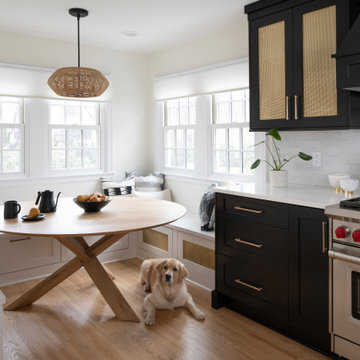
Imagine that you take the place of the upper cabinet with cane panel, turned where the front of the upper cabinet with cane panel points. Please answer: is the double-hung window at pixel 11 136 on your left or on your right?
on your right

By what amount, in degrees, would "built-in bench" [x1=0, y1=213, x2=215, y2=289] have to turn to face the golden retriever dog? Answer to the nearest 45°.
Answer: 0° — it already faces it

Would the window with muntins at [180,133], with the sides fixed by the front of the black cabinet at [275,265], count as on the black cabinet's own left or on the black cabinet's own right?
on the black cabinet's own right

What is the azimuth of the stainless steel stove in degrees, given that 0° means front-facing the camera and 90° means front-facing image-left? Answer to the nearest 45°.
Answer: approximately 45°

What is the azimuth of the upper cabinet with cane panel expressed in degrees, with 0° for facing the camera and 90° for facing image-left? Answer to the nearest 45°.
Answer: approximately 45°

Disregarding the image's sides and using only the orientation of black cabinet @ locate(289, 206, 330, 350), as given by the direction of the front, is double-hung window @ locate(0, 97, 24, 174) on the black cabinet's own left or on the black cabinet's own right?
on the black cabinet's own right

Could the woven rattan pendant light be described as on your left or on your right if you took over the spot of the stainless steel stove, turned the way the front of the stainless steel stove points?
on your right

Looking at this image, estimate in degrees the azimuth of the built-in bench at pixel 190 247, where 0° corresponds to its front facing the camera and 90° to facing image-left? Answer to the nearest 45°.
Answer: approximately 45°

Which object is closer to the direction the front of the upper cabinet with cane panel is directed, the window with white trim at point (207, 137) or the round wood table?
the round wood table

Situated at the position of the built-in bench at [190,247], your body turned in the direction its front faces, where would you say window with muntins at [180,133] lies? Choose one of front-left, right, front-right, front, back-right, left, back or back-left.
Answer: back-right
